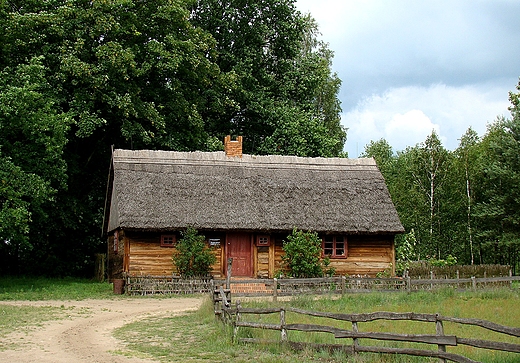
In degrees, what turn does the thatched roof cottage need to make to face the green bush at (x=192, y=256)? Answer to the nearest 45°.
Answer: approximately 45° to its right

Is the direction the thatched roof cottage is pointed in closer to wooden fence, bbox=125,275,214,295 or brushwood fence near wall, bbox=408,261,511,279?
the wooden fence

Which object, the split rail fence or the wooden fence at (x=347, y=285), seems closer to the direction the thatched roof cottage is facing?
the split rail fence

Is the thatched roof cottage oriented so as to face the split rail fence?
yes

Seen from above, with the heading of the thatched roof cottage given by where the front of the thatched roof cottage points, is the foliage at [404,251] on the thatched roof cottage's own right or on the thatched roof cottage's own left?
on the thatched roof cottage's own left

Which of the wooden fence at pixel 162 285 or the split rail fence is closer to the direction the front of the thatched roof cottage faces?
the split rail fence

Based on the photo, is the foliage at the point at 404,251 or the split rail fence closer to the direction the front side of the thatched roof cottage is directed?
the split rail fence

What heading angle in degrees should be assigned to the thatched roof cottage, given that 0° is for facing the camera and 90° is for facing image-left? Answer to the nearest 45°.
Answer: approximately 0°

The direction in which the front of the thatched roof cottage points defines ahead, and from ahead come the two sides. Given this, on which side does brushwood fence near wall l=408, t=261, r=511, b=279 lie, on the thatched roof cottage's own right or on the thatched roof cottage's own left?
on the thatched roof cottage's own left

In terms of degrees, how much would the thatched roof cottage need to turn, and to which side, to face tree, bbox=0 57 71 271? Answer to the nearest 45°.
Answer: approximately 90° to its right
